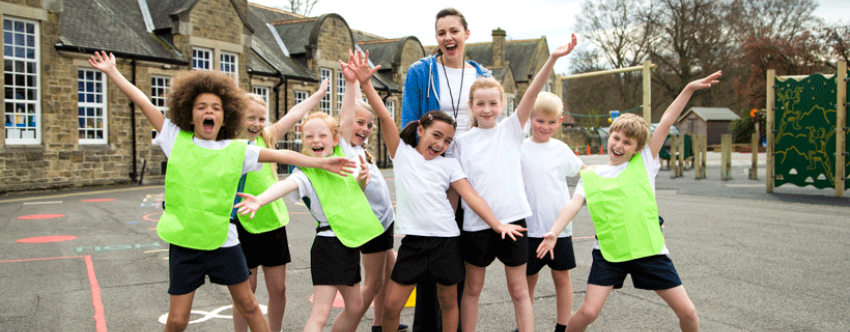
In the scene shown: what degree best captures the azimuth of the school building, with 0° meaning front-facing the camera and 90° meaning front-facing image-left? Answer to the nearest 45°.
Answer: approximately 315°

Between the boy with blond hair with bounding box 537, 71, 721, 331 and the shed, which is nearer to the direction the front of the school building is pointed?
the boy with blond hair

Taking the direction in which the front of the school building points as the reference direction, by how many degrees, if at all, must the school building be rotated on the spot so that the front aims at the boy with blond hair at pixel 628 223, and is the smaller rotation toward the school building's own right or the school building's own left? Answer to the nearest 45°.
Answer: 0° — it already faces them

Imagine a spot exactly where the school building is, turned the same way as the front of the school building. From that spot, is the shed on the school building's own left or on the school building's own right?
on the school building's own left

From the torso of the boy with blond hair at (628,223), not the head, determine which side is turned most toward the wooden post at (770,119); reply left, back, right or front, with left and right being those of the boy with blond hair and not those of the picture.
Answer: back

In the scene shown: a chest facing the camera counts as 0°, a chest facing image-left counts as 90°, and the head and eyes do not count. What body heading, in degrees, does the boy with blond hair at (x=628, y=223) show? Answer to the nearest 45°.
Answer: approximately 0°

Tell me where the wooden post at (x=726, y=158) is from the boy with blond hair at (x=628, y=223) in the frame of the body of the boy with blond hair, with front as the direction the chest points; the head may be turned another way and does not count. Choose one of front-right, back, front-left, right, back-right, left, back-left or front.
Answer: back
